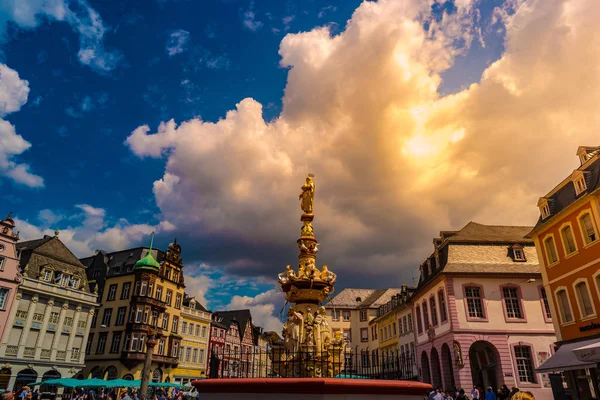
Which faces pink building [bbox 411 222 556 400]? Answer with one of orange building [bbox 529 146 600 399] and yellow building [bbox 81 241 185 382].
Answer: the yellow building

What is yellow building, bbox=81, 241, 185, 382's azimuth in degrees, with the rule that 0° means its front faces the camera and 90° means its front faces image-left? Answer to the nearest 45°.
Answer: approximately 315°

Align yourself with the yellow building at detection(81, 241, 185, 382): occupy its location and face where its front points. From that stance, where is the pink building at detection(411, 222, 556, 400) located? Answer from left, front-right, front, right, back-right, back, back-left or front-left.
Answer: front

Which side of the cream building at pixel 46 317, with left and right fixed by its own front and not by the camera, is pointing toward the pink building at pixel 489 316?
front

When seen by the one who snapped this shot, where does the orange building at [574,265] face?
facing the viewer and to the left of the viewer

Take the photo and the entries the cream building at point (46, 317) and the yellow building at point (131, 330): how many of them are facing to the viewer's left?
0

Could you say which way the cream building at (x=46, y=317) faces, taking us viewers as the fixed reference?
facing the viewer and to the right of the viewer
